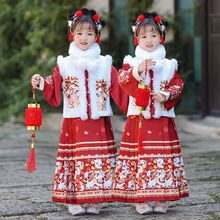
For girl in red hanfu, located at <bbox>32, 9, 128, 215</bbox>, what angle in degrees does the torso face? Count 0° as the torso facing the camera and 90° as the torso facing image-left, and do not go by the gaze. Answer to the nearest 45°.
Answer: approximately 0°
